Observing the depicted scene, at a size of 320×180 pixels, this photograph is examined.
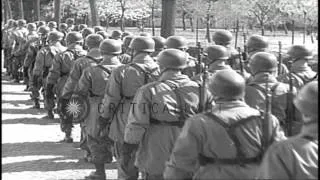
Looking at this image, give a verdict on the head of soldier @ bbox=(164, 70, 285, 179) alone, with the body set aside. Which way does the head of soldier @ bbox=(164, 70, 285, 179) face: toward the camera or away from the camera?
away from the camera

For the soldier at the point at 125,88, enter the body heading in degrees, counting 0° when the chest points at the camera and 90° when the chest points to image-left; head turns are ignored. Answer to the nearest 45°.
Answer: approximately 135°

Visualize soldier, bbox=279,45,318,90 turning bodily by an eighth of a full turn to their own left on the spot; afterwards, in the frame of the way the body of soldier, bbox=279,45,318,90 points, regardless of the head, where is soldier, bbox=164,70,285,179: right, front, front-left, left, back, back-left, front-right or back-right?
left

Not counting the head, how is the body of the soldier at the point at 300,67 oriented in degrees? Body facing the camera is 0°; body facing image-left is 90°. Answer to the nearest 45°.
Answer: approximately 135°
